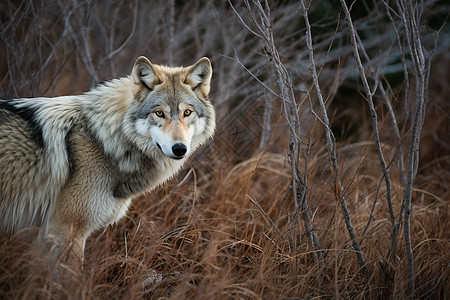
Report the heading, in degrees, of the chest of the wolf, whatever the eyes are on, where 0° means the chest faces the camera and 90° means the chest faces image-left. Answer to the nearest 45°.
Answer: approximately 270°
